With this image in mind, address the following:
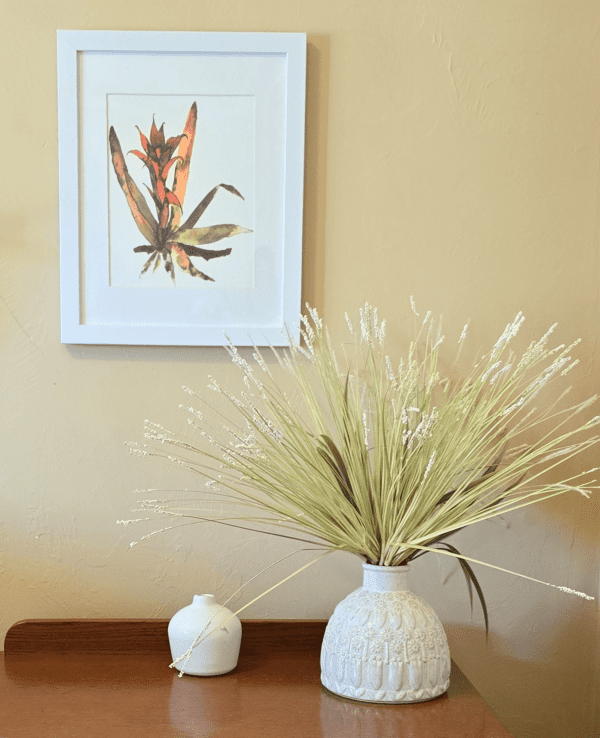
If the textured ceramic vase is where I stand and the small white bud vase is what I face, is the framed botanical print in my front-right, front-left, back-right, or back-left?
front-right

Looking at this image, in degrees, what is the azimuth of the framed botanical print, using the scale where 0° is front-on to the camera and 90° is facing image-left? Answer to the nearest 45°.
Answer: approximately 0°

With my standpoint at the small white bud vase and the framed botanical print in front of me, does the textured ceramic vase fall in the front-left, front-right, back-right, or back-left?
back-right

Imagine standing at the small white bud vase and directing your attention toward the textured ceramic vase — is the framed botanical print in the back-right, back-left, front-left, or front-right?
back-left
